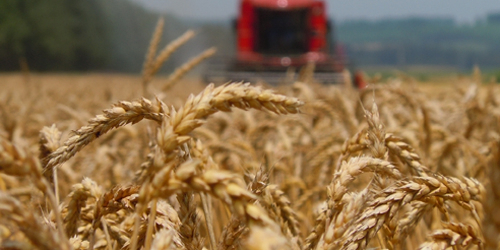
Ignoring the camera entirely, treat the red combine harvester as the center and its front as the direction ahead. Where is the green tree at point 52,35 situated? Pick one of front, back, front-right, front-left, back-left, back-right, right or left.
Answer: back-right

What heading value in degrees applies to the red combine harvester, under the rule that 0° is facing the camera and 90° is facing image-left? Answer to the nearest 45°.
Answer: approximately 0°
